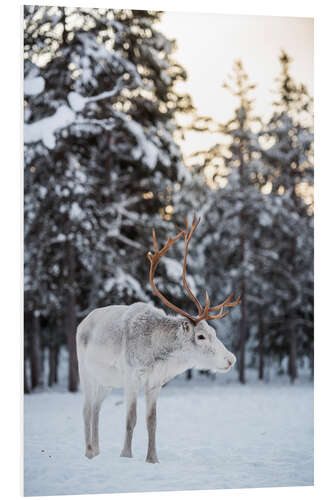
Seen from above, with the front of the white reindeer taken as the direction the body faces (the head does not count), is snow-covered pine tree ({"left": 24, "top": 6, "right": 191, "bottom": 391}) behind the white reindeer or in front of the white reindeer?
behind

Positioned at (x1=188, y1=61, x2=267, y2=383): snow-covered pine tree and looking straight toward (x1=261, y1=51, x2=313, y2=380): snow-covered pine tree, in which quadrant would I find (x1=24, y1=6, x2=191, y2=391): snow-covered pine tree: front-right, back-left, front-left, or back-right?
back-right

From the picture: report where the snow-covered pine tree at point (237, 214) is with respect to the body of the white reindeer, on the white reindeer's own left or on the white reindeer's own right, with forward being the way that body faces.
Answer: on the white reindeer's own left

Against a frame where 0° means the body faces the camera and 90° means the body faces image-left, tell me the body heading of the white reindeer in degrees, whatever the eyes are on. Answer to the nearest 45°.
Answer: approximately 315°
